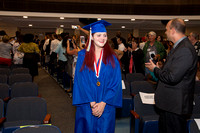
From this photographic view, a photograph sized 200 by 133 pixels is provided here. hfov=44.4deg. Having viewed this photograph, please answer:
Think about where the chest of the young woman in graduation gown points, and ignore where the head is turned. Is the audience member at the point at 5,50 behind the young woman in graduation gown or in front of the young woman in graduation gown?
behind

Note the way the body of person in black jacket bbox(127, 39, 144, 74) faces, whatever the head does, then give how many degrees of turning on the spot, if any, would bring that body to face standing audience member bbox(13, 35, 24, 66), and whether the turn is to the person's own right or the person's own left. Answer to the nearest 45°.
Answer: approximately 45° to the person's own right

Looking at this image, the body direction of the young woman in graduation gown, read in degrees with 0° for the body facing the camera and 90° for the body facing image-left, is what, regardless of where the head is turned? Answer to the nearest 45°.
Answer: approximately 0°

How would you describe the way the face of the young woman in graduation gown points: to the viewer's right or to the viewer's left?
to the viewer's right

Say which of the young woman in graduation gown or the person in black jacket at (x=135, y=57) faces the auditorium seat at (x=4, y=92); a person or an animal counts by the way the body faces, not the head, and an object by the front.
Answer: the person in black jacket
